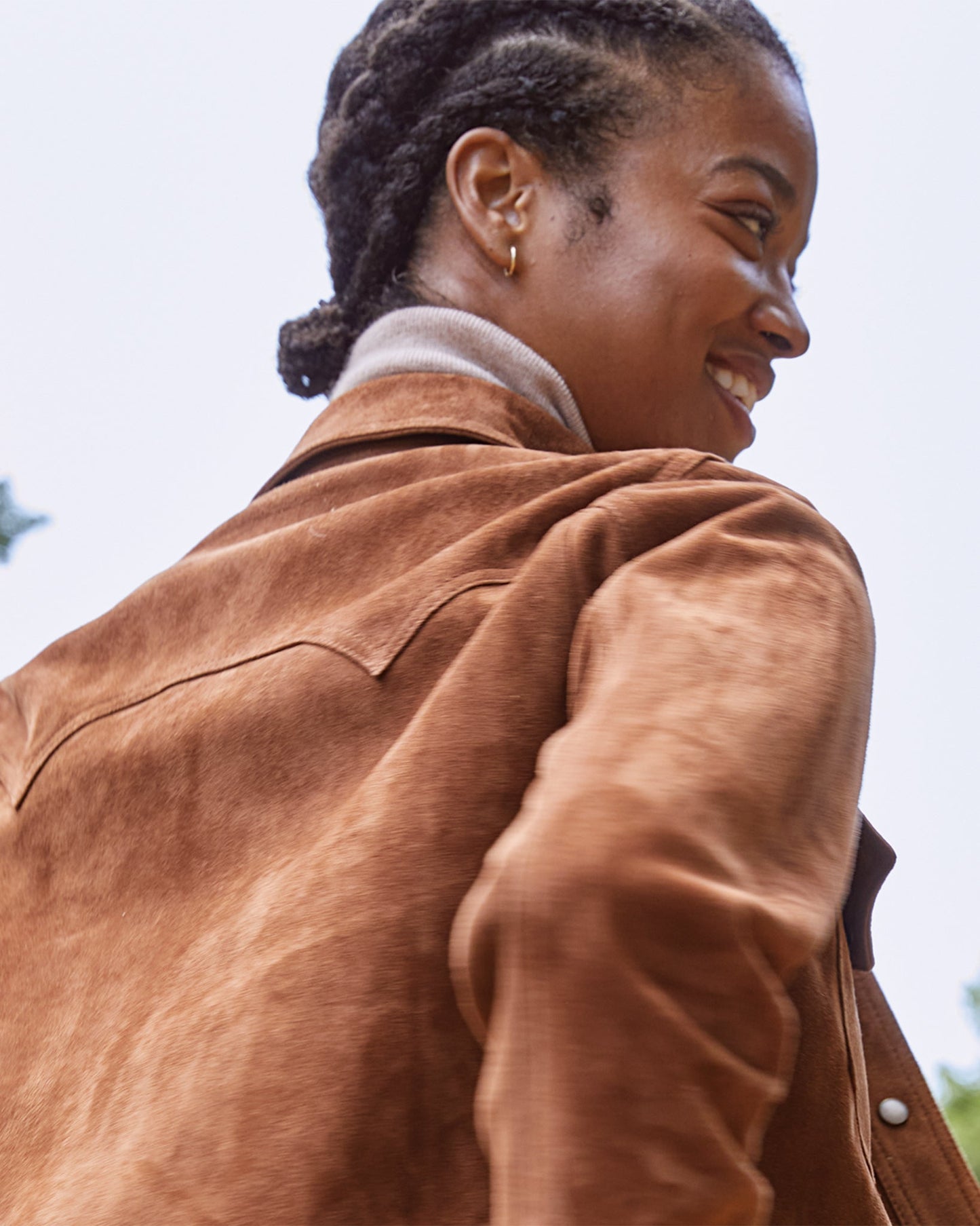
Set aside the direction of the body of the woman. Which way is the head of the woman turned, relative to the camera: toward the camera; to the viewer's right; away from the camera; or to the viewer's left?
to the viewer's right

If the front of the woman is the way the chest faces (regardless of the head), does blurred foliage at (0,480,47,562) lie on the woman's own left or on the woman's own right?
on the woman's own left

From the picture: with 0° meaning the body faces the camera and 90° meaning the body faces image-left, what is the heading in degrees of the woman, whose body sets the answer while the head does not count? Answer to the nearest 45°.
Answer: approximately 225°
